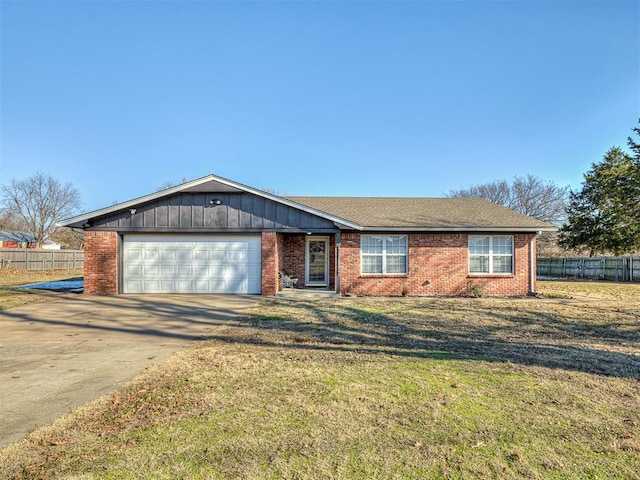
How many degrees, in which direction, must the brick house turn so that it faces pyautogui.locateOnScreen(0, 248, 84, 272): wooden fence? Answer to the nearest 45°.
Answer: approximately 135° to its right

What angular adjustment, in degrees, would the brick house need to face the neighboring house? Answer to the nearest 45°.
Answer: approximately 135° to its right

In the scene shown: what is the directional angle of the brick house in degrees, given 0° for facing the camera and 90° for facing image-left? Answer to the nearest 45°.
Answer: approximately 0°

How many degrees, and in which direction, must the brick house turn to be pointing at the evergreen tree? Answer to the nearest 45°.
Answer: approximately 135° to its left

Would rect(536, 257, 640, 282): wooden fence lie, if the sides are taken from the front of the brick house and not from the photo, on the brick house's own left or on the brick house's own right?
on the brick house's own left

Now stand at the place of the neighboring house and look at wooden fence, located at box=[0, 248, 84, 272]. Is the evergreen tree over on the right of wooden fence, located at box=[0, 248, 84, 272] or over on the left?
left

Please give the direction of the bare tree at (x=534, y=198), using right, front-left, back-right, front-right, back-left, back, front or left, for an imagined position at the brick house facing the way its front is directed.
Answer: back-left
